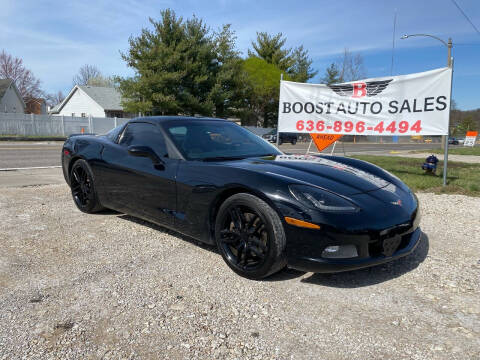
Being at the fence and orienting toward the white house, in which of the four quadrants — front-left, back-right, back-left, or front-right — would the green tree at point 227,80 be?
front-right

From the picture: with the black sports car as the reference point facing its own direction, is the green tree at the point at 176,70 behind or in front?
behind

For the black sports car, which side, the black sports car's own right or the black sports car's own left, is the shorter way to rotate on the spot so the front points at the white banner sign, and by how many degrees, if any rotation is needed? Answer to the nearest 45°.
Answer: approximately 90° to the black sports car's own left

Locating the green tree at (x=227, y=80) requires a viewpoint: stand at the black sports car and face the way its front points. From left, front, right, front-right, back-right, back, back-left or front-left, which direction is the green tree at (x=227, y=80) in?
back-left

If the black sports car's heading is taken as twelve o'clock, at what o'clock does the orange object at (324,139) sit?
The orange object is roughly at 8 o'clock from the black sports car.

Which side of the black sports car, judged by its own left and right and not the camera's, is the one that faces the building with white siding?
back

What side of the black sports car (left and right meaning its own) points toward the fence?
back

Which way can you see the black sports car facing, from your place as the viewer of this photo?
facing the viewer and to the right of the viewer

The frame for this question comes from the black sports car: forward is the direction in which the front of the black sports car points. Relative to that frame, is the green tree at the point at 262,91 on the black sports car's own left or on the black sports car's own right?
on the black sports car's own left
